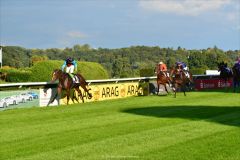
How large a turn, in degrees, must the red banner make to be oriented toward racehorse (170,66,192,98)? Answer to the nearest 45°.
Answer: approximately 90° to its right

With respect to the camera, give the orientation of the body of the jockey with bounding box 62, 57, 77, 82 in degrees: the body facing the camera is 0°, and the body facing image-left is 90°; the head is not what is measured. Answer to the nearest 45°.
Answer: approximately 45°

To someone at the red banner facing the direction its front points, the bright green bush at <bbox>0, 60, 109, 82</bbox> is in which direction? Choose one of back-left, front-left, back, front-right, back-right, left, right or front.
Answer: front-right

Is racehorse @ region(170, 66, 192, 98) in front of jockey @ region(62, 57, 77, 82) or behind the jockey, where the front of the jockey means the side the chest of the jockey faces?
behind

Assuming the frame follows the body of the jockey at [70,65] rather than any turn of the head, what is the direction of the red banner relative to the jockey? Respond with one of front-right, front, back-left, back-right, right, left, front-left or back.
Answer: back

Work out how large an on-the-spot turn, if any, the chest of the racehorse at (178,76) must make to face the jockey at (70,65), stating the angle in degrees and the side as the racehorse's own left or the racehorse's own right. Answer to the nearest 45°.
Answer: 0° — it already faces them

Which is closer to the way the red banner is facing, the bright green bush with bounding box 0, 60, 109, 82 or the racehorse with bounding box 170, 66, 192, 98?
the racehorse

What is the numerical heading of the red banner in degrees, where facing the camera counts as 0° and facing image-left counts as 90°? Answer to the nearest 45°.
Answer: approximately 0°
